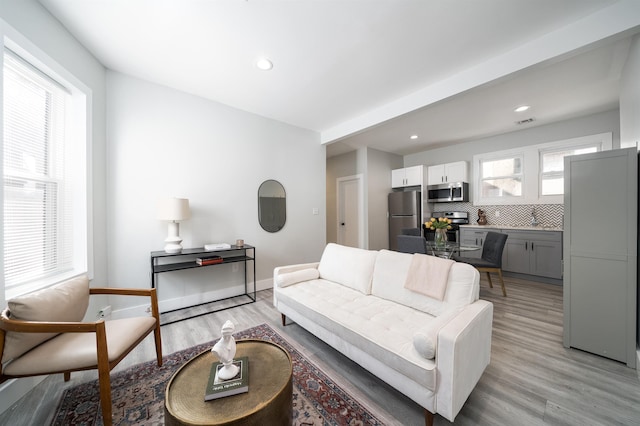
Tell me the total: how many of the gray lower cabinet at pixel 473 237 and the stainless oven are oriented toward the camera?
2

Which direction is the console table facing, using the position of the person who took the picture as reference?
facing the viewer and to the right of the viewer

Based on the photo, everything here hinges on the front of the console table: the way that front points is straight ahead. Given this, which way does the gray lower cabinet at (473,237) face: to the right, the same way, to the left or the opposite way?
to the right

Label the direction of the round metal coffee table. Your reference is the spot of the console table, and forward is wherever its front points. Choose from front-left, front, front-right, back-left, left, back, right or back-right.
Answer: front-right

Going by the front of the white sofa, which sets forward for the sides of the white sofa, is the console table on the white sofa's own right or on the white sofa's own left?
on the white sofa's own right

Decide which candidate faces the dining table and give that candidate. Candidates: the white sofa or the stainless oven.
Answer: the stainless oven

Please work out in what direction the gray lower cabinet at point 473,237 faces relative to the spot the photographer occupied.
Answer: facing the viewer

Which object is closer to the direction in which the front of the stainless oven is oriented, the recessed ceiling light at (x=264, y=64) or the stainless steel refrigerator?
the recessed ceiling light

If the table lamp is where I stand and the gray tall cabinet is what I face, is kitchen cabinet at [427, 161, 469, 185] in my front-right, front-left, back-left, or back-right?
front-left

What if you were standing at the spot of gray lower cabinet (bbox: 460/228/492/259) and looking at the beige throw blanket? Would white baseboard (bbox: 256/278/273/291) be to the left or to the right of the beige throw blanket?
right

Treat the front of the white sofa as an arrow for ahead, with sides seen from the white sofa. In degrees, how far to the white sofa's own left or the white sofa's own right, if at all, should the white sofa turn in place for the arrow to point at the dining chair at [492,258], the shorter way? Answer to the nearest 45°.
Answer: approximately 180°

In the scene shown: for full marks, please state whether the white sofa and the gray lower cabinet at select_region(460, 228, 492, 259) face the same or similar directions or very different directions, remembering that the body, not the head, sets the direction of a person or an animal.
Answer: same or similar directions

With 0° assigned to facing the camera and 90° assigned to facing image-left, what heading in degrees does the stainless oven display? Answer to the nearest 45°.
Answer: approximately 0°

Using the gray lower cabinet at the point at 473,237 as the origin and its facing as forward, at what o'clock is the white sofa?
The white sofa is roughly at 12 o'clock from the gray lower cabinet.
